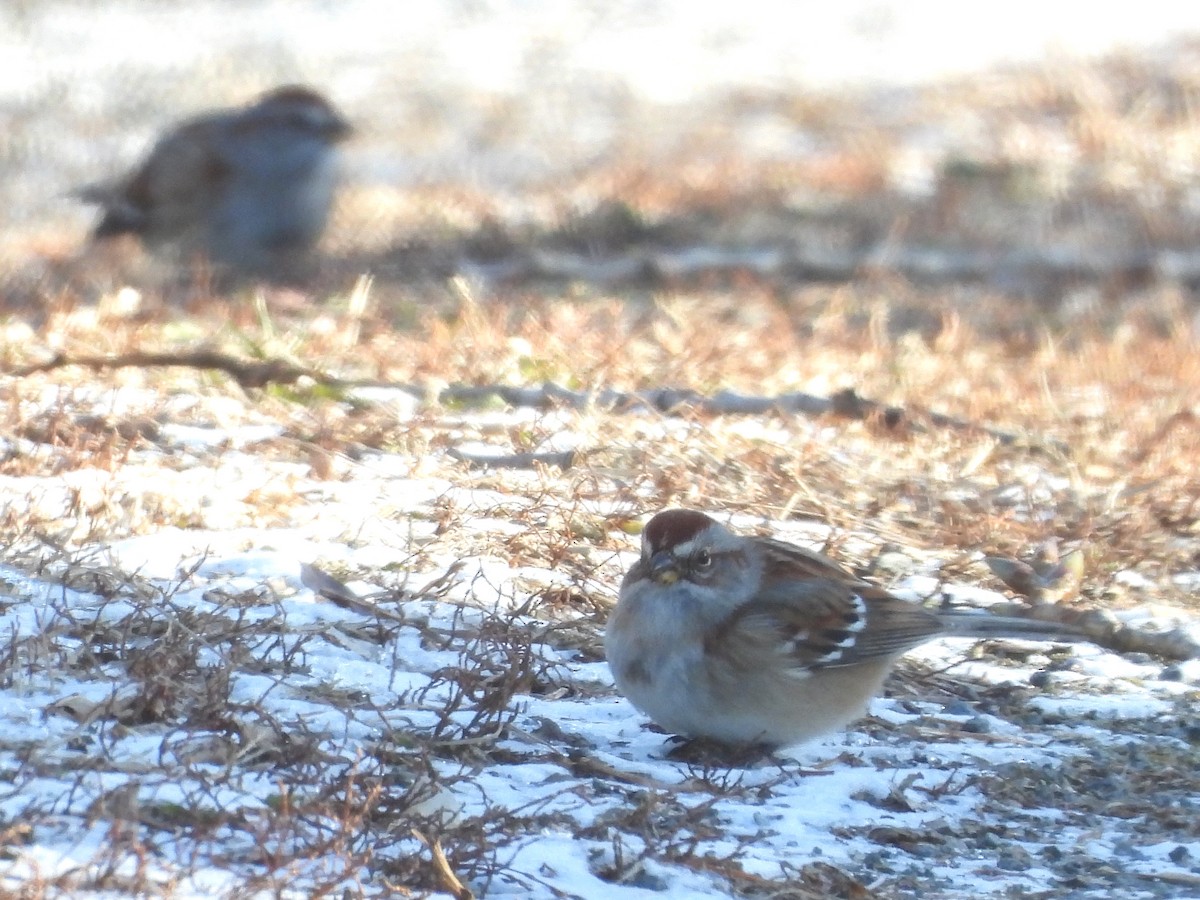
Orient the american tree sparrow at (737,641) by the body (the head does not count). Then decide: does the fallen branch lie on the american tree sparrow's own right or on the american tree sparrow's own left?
on the american tree sparrow's own right

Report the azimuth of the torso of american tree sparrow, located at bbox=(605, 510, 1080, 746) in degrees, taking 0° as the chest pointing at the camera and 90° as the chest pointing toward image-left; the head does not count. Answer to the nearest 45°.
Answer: approximately 45°

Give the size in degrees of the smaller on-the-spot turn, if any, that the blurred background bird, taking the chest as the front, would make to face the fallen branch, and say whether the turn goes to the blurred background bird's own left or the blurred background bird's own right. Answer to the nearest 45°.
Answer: approximately 90° to the blurred background bird's own right

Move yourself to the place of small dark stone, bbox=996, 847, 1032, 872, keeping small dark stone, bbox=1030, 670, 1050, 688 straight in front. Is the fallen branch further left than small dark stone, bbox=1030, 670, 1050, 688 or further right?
left

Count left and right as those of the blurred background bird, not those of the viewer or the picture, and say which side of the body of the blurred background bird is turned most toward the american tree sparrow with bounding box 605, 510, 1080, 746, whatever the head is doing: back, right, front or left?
right

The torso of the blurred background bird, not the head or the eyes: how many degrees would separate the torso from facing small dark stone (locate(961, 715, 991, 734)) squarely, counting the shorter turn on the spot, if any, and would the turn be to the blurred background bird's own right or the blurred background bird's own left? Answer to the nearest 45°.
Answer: approximately 90° to the blurred background bird's own right

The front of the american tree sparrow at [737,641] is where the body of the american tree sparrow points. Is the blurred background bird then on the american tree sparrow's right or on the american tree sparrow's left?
on the american tree sparrow's right

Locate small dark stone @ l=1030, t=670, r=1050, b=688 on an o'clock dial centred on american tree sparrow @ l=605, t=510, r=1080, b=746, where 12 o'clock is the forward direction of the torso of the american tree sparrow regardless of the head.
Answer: The small dark stone is roughly at 6 o'clock from the american tree sparrow.

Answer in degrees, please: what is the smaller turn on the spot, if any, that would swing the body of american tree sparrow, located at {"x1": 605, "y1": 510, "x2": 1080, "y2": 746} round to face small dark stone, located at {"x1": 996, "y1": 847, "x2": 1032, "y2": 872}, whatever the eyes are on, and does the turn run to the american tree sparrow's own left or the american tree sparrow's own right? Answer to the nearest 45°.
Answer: approximately 90° to the american tree sparrow's own left

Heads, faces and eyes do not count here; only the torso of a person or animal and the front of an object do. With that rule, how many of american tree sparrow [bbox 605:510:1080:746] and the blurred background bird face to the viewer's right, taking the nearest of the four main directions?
1

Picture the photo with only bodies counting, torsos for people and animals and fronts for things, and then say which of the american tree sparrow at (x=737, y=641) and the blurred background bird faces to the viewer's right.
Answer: the blurred background bird

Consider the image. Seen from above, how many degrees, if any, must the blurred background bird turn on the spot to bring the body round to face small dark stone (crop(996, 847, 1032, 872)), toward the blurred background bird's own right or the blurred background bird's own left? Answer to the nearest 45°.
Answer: approximately 90° to the blurred background bird's own right

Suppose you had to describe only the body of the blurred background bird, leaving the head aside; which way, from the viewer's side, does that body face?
to the viewer's right
